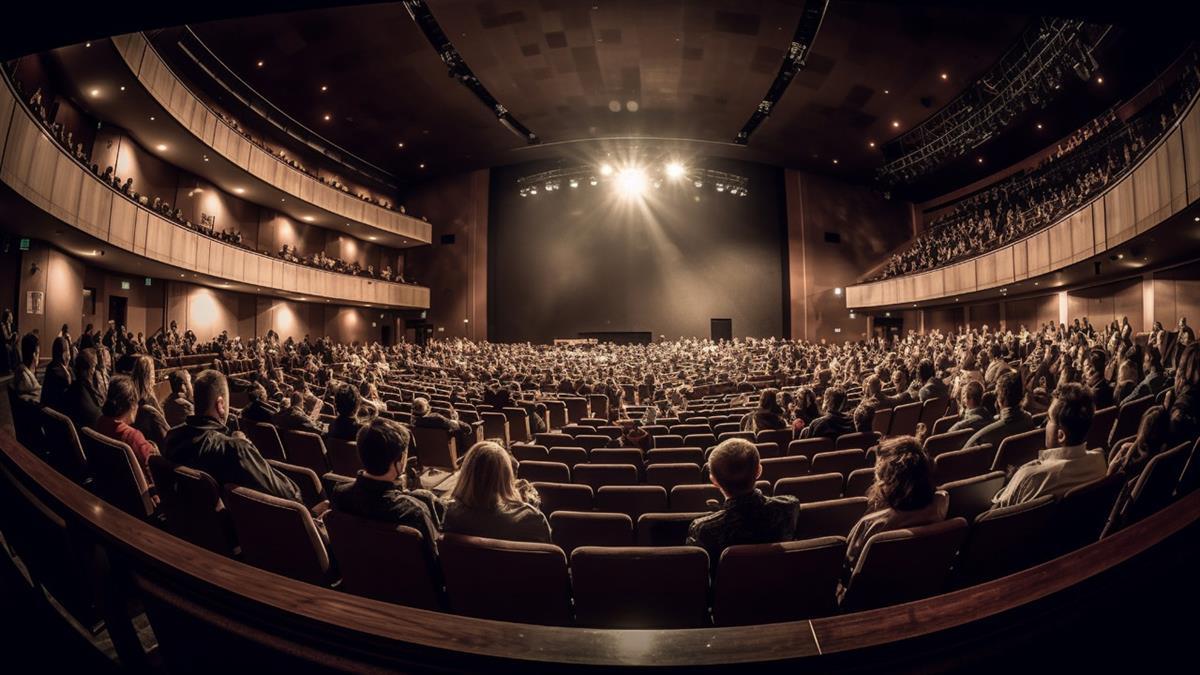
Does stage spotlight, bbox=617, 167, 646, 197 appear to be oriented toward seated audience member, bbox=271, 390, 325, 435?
yes

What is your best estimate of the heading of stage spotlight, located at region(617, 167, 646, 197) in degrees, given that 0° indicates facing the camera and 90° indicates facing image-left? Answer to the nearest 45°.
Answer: approximately 0°

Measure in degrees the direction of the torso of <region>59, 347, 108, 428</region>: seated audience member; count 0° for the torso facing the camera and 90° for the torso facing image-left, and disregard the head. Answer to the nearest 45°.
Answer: approximately 225°

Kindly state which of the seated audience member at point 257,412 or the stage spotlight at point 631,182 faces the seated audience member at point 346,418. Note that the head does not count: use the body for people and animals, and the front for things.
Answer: the stage spotlight

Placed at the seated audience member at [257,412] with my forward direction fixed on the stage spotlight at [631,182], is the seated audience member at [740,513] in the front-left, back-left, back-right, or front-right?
back-right

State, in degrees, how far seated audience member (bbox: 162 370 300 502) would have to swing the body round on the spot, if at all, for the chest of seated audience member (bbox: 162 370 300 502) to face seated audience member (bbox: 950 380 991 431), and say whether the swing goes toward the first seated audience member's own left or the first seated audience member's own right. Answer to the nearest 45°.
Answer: approximately 45° to the first seated audience member's own right

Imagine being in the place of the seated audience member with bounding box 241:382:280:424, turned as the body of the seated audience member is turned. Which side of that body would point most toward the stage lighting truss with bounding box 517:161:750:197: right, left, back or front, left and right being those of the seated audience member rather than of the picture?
front

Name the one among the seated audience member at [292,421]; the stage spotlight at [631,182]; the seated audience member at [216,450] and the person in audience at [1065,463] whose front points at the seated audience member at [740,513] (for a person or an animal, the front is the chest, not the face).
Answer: the stage spotlight

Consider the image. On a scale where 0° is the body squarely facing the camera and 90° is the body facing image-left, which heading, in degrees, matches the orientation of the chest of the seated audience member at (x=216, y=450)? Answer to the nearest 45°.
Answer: approximately 225°

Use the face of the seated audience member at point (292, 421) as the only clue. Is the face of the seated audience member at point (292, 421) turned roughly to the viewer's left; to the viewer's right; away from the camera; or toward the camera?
away from the camera

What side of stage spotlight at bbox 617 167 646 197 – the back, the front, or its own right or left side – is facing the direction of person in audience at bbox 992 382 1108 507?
front

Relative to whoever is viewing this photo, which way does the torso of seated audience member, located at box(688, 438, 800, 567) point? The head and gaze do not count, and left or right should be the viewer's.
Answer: facing away from the viewer

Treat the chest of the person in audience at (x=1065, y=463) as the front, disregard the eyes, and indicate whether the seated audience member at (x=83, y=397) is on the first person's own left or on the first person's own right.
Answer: on the first person's own left

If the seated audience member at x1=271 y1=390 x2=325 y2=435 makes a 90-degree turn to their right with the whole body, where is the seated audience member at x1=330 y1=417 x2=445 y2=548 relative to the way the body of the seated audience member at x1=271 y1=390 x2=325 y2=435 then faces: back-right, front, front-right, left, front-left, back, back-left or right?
front-right

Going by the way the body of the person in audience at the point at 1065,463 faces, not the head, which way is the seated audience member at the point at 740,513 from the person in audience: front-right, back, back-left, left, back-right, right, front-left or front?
left
